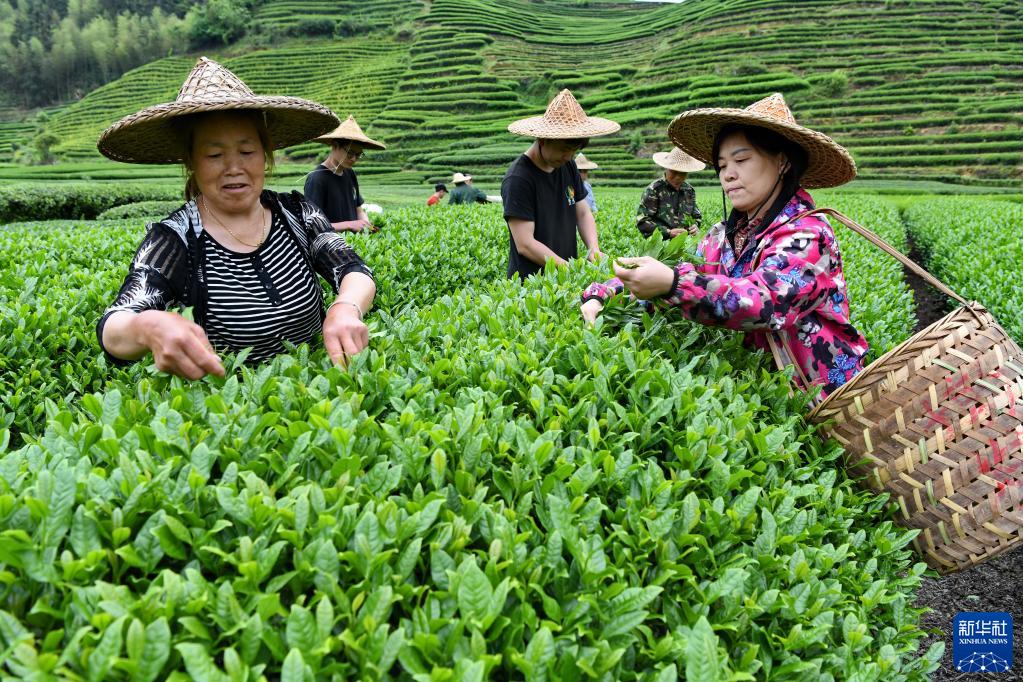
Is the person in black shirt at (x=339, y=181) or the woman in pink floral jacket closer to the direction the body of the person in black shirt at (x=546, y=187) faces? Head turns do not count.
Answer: the woman in pink floral jacket

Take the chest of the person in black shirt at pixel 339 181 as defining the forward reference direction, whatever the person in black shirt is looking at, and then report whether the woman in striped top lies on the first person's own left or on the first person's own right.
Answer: on the first person's own right

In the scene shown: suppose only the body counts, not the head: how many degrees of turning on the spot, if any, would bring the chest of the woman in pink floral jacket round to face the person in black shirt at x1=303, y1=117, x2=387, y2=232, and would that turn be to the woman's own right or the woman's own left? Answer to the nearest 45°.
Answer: approximately 90° to the woman's own right

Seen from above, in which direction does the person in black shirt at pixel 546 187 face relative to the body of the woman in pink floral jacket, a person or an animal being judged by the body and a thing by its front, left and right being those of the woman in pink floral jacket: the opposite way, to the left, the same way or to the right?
to the left

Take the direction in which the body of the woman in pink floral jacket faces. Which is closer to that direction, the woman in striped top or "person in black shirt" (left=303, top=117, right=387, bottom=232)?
the woman in striped top

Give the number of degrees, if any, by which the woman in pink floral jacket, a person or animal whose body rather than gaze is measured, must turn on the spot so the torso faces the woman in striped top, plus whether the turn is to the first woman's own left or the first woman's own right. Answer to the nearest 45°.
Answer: approximately 45° to the first woman's own right

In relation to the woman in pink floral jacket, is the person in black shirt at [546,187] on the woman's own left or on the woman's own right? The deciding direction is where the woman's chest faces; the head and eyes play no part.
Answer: on the woman's own right

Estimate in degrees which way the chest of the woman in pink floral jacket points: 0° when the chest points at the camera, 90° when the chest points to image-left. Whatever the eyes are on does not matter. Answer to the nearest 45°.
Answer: approximately 45°

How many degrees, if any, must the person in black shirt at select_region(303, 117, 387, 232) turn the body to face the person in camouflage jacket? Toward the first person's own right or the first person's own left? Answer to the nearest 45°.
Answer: approximately 45° to the first person's own left

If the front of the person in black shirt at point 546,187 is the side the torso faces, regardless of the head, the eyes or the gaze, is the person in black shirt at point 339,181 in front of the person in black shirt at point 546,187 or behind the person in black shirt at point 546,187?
behind

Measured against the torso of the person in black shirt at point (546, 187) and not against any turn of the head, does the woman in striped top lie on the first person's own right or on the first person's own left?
on the first person's own right
